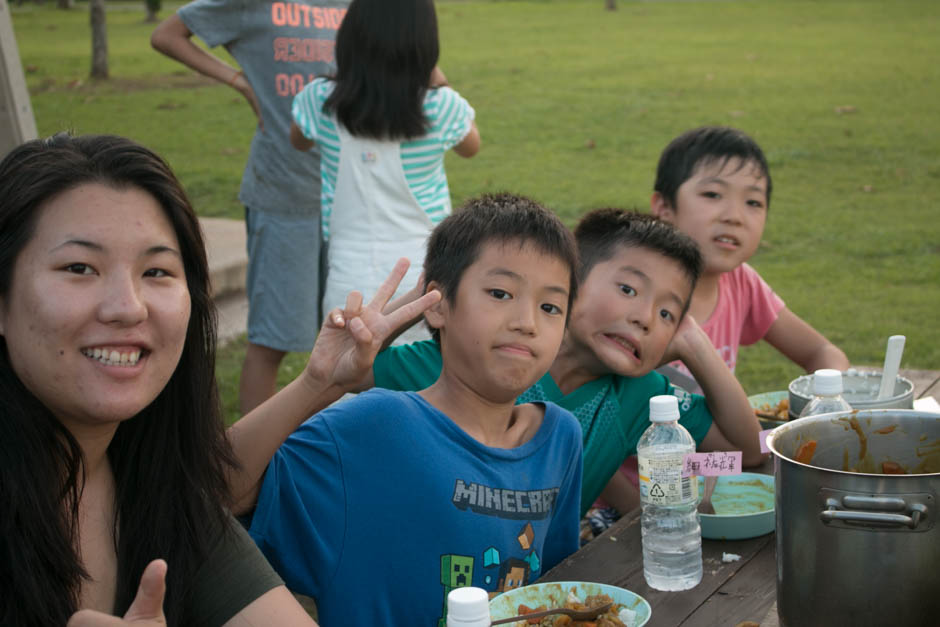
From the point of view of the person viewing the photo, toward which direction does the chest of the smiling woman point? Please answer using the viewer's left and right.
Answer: facing the viewer and to the right of the viewer

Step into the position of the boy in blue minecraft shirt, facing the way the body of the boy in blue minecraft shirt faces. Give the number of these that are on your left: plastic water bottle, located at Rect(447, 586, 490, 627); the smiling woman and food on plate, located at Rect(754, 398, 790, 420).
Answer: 1

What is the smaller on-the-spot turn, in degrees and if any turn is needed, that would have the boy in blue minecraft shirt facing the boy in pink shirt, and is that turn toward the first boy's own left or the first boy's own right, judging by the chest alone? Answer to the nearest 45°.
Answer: approximately 90° to the first boy's own left

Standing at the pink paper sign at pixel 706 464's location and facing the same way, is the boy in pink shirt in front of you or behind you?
behind

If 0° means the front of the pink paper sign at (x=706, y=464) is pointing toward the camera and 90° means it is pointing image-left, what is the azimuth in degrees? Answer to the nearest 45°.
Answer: approximately 0°

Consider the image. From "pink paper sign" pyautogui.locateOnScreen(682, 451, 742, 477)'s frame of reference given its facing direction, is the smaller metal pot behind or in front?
behind

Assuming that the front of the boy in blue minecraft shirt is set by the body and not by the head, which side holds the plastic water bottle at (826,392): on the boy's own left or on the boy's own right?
on the boy's own left

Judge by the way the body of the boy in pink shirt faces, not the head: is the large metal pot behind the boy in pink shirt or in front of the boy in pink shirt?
in front
